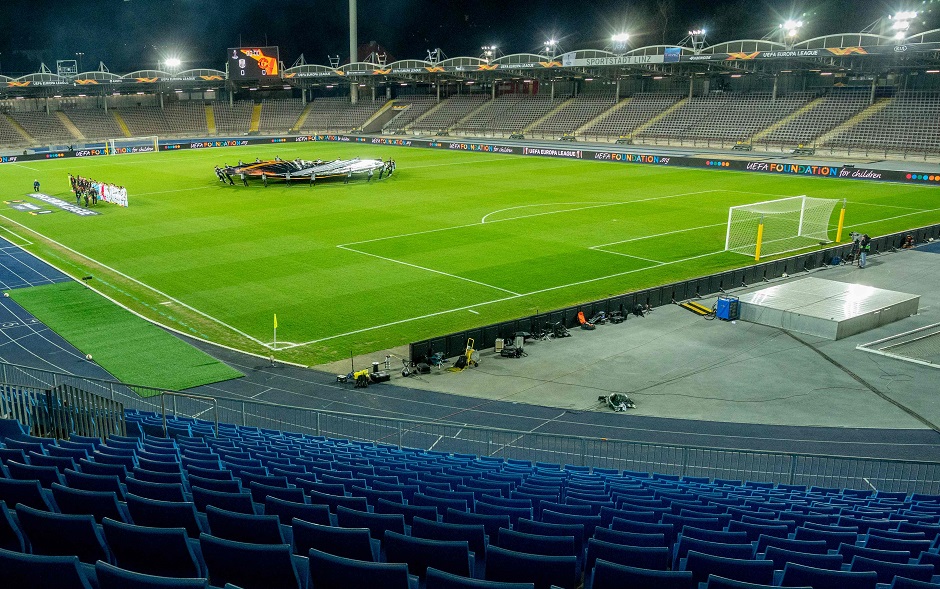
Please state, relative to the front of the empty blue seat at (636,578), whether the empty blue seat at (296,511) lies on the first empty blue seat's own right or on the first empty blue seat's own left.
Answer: on the first empty blue seat's own left

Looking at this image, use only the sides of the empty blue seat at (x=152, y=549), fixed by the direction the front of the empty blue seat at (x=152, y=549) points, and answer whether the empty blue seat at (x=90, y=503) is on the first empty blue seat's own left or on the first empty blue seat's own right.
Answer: on the first empty blue seat's own left

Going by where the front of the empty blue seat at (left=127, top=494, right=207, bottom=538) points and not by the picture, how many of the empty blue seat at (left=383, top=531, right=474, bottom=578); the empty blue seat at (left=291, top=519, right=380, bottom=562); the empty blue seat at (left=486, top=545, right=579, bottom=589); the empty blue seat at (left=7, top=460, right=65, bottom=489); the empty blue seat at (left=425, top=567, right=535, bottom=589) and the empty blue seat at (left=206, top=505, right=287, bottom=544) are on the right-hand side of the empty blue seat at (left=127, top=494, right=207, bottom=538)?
5

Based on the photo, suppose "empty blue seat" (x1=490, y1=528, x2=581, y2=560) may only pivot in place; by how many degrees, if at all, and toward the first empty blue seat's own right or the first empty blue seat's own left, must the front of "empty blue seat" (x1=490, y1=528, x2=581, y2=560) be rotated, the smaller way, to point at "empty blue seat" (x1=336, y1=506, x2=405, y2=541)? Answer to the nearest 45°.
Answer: approximately 90° to the first empty blue seat's own left

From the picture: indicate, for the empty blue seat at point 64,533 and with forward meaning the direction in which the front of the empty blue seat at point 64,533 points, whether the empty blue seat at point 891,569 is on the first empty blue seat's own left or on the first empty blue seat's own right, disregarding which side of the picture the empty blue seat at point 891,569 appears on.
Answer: on the first empty blue seat's own right

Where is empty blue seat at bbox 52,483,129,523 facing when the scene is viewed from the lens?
facing away from the viewer and to the right of the viewer

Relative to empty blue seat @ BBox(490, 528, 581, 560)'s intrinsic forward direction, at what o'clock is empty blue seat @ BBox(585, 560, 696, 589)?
empty blue seat @ BBox(585, 560, 696, 589) is roughly at 5 o'clock from empty blue seat @ BBox(490, 528, 581, 560).

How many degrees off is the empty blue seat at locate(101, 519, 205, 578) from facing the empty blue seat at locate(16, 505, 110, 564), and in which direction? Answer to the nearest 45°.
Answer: approximately 90° to its left

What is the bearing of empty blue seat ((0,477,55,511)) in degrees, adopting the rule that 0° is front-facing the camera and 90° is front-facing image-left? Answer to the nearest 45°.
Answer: approximately 225°

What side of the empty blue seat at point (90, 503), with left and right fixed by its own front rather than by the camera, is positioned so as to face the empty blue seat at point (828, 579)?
right

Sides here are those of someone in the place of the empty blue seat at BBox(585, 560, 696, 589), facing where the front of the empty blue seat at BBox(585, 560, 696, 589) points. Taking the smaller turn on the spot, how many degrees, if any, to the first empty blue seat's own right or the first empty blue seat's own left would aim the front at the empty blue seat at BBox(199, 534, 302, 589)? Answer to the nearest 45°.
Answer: approximately 90° to the first empty blue seat's own left

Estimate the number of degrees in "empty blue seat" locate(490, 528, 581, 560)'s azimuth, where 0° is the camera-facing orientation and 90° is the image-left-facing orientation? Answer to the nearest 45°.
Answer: approximately 180°

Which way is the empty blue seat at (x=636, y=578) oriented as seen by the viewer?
away from the camera

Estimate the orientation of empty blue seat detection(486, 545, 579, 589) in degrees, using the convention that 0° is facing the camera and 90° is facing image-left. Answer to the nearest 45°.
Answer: approximately 180°
